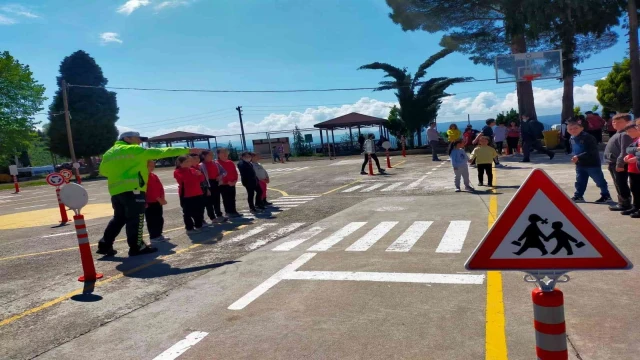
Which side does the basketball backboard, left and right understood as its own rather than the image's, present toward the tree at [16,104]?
right

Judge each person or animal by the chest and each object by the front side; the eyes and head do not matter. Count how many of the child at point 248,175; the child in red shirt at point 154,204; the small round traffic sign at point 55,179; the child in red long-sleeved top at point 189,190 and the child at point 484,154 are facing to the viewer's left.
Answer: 0

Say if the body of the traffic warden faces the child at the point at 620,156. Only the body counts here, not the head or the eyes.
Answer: no

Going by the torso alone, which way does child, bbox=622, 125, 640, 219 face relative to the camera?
to the viewer's left

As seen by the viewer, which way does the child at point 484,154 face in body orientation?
toward the camera

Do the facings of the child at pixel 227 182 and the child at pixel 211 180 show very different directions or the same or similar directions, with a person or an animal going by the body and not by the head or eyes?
same or similar directions

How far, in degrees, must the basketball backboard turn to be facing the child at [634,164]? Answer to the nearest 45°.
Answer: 0° — it already faces them

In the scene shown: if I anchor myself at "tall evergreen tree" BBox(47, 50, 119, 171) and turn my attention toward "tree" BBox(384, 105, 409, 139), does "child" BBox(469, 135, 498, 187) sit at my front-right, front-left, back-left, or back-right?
front-right

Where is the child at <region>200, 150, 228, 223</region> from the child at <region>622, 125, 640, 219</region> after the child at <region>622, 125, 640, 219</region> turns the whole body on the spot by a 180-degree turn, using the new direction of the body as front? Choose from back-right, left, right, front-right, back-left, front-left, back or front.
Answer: back

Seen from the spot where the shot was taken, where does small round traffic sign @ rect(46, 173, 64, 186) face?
facing the viewer
